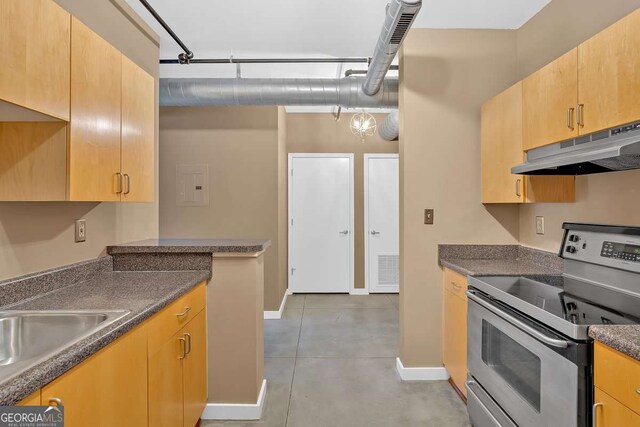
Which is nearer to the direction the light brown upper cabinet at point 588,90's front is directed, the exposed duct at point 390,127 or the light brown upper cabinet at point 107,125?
the light brown upper cabinet

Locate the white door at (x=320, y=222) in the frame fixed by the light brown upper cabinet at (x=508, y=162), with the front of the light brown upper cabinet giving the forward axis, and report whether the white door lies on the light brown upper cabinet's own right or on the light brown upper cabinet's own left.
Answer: on the light brown upper cabinet's own right

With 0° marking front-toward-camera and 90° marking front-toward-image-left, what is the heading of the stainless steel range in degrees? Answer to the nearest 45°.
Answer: approximately 45°

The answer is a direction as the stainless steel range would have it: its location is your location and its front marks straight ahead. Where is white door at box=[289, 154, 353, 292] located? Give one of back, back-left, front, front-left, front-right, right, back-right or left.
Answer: right

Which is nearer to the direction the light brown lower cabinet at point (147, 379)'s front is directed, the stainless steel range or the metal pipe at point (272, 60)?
the stainless steel range

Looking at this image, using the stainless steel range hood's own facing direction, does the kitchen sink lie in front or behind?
in front

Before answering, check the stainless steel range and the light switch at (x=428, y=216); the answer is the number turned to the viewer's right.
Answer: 0

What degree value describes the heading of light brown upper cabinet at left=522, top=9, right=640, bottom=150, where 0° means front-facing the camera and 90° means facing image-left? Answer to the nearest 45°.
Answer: approximately 45°

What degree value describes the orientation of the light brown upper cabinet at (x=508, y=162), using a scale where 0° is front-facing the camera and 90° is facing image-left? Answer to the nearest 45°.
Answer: approximately 45°
